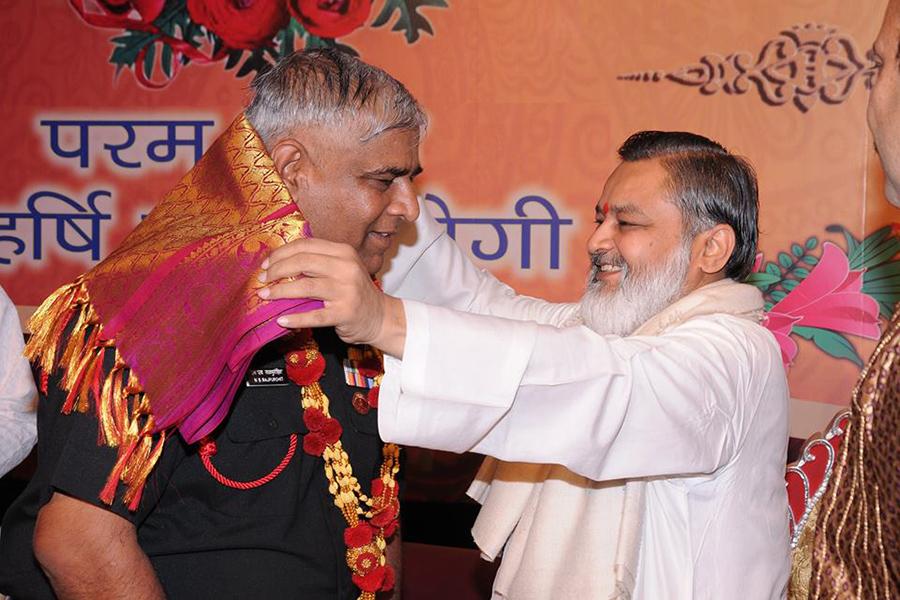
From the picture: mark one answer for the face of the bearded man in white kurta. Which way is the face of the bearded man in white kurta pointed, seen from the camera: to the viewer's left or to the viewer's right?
to the viewer's left

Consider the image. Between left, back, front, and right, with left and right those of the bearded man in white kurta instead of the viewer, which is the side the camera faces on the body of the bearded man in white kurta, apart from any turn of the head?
left
